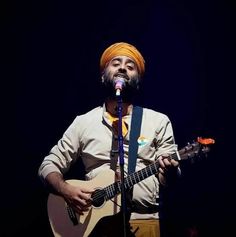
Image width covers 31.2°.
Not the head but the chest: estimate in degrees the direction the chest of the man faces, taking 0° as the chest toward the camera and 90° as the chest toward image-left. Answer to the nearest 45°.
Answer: approximately 0°
